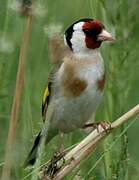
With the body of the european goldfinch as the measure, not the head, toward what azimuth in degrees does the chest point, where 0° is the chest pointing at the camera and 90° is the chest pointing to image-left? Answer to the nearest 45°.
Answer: approximately 315°
